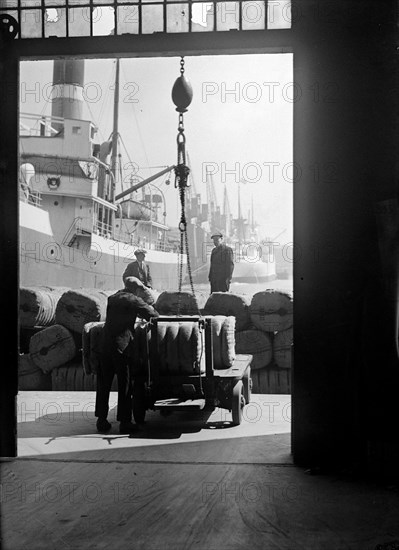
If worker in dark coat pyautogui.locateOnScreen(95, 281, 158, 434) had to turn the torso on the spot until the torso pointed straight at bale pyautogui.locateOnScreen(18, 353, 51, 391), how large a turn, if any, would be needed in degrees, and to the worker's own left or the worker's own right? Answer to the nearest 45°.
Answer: approximately 90° to the worker's own left

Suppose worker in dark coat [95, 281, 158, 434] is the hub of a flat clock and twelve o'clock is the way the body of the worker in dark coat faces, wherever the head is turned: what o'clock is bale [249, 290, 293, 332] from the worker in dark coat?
The bale is roughly at 12 o'clock from the worker in dark coat.

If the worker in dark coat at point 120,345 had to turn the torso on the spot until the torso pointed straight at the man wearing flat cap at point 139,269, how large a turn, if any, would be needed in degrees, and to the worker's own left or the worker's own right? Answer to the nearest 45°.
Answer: approximately 45° to the worker's own left

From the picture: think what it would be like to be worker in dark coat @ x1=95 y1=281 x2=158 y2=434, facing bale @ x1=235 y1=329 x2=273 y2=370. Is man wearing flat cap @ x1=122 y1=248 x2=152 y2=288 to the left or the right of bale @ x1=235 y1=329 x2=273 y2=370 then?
left

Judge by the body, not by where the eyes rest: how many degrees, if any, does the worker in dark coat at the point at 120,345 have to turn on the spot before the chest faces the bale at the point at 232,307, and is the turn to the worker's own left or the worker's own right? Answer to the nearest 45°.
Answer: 0° — they already face it

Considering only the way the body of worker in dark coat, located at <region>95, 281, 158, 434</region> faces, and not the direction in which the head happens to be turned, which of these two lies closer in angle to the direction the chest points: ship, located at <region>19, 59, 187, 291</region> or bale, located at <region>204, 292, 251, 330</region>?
the bale

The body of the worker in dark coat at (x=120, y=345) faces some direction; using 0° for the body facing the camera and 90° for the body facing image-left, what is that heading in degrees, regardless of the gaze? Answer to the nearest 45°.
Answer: approximately 225°

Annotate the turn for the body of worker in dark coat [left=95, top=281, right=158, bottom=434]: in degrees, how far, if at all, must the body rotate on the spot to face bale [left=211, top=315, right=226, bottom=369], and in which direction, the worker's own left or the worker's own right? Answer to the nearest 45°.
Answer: approximately 45° to the worker's own right
